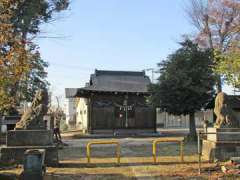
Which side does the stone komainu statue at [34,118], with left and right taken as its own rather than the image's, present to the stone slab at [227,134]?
front

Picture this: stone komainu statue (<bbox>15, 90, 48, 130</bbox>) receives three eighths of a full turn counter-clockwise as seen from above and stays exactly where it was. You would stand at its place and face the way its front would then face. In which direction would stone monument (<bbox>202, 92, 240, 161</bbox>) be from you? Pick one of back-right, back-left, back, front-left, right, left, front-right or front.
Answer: back-right

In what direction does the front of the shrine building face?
toward the camera

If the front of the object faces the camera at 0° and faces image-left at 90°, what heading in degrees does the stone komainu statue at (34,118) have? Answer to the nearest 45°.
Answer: approximately 270°

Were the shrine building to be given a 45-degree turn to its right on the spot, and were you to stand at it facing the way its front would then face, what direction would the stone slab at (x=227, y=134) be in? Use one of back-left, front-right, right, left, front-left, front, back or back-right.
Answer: front-left

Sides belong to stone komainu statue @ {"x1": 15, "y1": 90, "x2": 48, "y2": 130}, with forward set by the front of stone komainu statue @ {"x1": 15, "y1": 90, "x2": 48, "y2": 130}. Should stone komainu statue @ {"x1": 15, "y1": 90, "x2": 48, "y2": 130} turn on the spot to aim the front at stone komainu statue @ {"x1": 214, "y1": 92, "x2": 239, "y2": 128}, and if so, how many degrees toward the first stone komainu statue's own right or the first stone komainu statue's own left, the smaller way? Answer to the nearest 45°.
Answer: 0° — it already faces it

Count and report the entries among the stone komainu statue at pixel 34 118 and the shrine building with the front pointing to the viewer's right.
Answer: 1

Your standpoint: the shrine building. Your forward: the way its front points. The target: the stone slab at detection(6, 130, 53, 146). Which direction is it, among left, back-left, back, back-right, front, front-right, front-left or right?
front

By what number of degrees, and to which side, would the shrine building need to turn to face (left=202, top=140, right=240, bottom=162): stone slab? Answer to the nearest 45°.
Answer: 0° — it already faces it

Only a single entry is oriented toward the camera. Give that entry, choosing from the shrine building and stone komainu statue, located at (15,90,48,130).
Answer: the shrine building

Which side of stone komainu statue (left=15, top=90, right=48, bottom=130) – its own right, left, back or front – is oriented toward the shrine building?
left

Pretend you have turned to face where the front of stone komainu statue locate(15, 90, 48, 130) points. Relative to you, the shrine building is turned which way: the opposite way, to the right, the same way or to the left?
to the right
